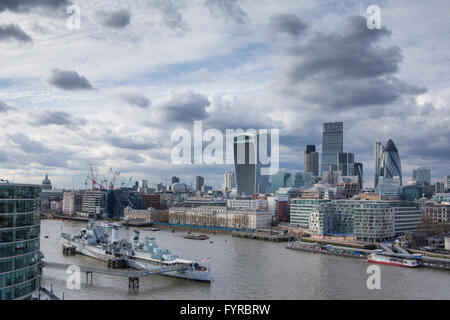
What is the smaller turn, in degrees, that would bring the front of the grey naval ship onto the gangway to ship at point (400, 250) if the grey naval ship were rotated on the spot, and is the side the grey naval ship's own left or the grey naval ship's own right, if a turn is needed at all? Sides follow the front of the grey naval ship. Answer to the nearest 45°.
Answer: approximately 135° to the grey naval ship's own right

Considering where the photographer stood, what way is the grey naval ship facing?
facing away from the viewer and to the left of the viewer

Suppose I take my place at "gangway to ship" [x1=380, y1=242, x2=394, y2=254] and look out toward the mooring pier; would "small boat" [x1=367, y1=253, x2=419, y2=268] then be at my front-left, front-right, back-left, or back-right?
front-left
